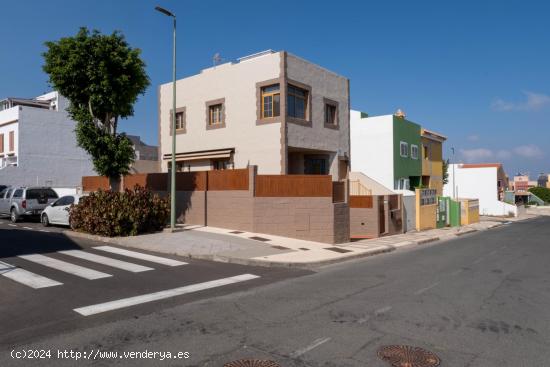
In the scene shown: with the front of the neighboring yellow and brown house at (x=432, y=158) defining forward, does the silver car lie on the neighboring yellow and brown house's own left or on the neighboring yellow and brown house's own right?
on the neighboring yellow and brown house's own right

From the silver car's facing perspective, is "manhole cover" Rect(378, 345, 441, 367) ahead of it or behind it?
behind

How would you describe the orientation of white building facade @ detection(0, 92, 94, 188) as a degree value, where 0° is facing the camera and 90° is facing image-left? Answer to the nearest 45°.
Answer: approximately 45°

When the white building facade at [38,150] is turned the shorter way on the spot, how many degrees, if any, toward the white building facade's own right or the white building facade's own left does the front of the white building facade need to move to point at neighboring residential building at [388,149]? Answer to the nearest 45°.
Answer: approximately 90° to the white building facade's own left

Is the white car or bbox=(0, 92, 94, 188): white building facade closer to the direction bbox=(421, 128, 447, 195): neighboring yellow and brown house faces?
the white car

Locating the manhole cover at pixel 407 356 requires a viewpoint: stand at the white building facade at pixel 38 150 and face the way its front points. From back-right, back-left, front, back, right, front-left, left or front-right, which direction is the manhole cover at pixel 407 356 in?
front-left

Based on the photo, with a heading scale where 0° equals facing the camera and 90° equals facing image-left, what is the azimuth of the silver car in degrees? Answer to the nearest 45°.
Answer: approximately 135°

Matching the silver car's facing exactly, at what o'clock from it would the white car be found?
The white car is roughly at 7 o'clock from the silver car.

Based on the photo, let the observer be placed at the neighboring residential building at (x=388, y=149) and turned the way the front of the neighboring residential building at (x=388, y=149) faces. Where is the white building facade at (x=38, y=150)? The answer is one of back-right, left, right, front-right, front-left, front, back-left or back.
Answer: back-right
